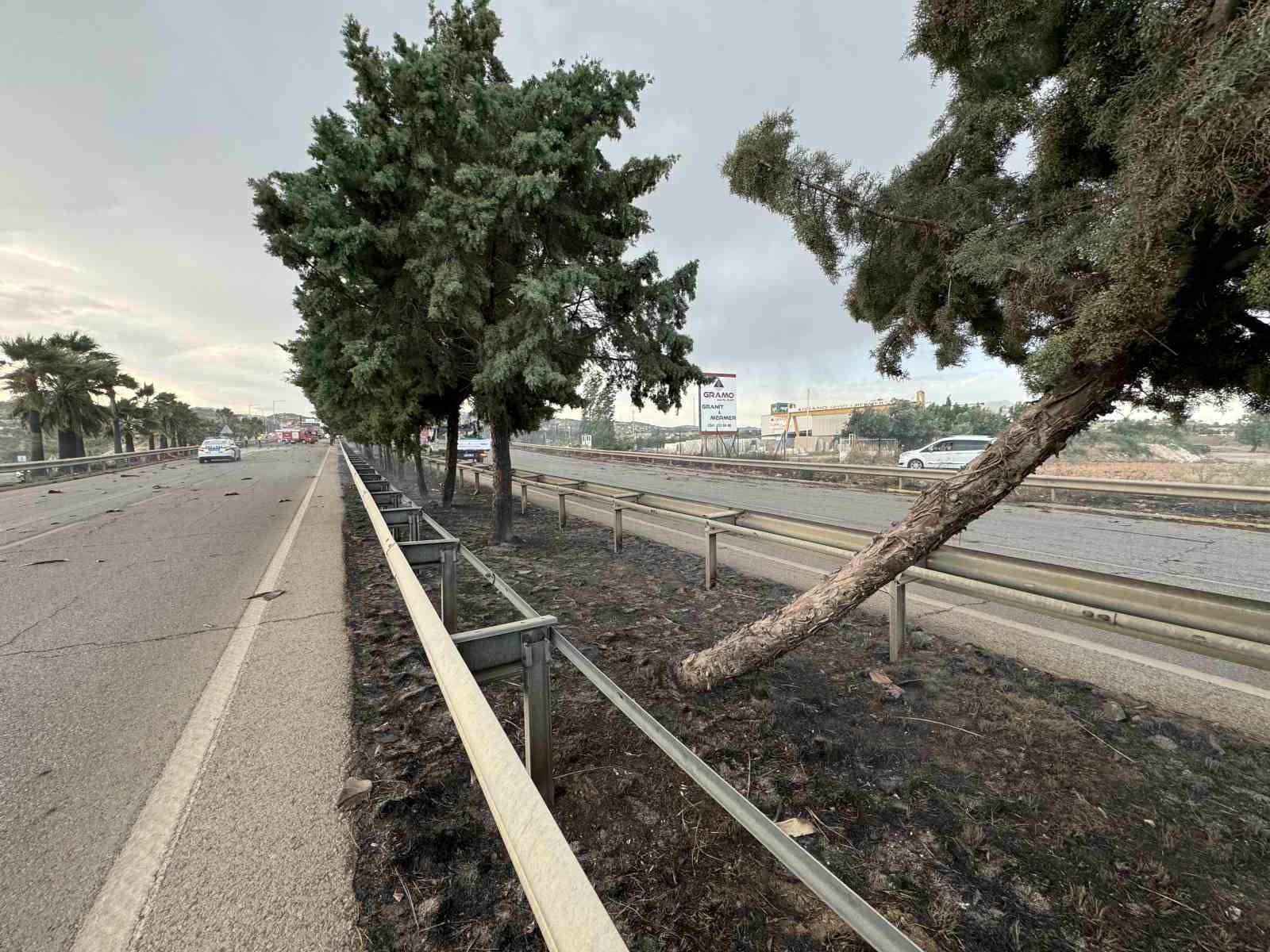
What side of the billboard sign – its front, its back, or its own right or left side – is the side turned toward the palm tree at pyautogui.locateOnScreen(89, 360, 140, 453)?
right

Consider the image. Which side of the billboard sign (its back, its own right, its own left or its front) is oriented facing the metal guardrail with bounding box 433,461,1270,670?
front

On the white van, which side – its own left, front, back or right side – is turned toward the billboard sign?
front

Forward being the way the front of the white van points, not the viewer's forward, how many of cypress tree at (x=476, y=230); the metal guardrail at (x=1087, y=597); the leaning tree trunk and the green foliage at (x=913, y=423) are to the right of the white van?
1

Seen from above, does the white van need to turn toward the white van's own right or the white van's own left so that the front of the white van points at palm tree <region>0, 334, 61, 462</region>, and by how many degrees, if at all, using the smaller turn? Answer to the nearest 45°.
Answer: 0° — it already faces it

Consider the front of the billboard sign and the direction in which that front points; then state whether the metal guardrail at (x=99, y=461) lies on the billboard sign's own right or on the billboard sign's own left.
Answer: on the billboard sign's own right

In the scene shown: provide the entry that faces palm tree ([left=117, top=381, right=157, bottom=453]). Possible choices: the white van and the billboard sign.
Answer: the white van

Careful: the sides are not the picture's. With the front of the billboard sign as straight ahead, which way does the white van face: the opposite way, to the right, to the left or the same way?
to the right

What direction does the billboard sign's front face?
toward the camera

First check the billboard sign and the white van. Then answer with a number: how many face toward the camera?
1

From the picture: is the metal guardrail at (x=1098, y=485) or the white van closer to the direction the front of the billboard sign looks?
the metal guardrail

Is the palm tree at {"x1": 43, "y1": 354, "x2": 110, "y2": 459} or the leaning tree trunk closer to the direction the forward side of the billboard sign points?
the leaning tree trunk

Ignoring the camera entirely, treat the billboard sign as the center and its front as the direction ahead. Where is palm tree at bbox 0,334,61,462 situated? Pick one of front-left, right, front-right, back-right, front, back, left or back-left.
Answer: right

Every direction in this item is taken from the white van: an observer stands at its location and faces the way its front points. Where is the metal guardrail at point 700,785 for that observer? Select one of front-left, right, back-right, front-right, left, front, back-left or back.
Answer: left

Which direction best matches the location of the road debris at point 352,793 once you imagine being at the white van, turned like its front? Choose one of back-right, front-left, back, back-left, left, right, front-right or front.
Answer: left

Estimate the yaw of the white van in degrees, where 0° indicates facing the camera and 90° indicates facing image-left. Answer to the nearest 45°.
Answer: approximately 90°

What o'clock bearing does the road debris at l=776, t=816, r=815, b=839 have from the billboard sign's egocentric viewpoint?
The road debris is roughly at 12 o'clock from the billboard sign.

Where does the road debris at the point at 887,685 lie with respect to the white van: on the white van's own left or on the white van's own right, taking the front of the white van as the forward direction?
on the white van's own left

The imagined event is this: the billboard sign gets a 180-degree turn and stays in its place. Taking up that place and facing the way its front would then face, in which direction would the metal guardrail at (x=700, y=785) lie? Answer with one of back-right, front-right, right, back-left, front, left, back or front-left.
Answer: back
